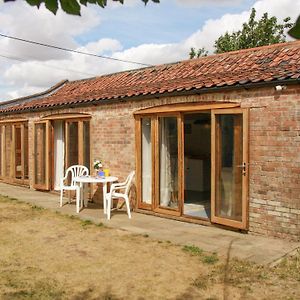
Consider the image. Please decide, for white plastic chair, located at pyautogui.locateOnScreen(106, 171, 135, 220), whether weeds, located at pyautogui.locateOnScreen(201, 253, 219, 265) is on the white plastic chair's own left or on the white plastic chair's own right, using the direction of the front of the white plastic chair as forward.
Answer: on the white plastic chair's own left

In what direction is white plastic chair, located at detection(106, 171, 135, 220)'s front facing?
to the viewer's left

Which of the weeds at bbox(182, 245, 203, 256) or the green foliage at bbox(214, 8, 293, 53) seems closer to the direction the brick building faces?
the weeds

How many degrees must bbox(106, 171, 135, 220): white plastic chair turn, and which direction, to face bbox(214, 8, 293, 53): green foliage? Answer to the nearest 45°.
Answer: approximately 135° to its right

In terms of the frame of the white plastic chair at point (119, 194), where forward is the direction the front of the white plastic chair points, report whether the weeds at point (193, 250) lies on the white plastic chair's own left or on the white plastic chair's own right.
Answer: on the white plastic chair's own left

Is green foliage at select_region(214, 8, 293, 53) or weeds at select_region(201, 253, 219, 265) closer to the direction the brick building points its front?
the weeds

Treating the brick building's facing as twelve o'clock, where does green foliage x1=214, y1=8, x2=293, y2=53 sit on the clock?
The green foliage is roughly at 5 o'clock from the brick building.

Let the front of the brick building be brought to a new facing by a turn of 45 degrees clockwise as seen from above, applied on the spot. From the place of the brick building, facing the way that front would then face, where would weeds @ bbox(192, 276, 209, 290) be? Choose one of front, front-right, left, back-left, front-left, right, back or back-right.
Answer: left

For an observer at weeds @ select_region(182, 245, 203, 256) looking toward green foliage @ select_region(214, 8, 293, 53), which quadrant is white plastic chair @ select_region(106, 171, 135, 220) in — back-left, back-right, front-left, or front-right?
front-left

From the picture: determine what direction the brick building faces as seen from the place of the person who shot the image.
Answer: facing the viewer and to the left of the viewer

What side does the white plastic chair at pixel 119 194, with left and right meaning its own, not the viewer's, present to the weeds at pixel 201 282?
left

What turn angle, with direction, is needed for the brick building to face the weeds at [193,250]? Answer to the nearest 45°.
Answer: approximately 45° to its left
